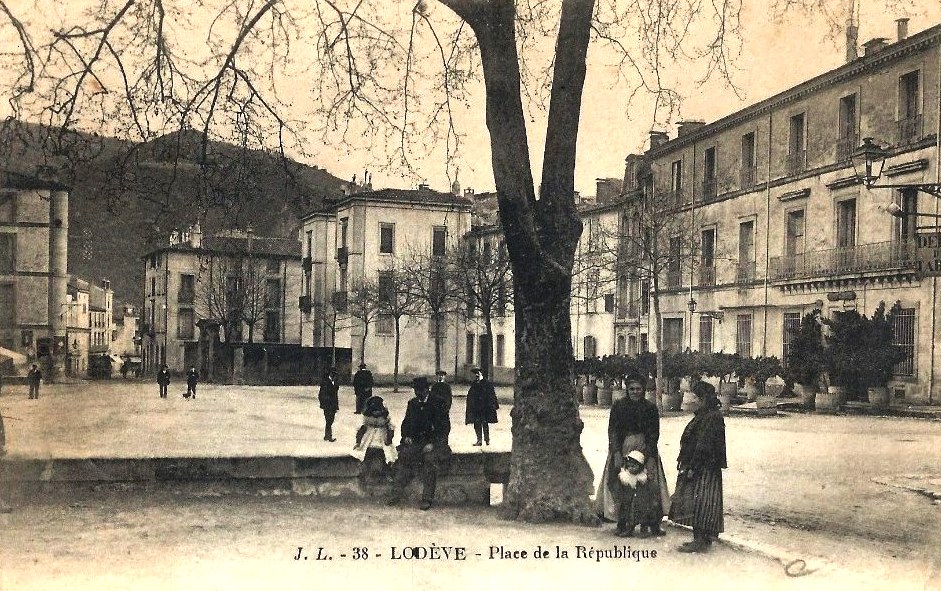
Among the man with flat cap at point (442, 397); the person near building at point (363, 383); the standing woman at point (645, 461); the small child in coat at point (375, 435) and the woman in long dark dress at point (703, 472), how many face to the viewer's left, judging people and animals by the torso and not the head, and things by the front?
1

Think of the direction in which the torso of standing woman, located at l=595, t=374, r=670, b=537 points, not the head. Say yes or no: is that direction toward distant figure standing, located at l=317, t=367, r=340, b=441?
no

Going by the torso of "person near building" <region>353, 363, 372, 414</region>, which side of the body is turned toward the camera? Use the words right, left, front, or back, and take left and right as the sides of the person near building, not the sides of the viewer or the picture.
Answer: front

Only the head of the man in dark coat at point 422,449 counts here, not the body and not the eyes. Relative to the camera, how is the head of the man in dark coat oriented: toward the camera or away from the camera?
toward the camera

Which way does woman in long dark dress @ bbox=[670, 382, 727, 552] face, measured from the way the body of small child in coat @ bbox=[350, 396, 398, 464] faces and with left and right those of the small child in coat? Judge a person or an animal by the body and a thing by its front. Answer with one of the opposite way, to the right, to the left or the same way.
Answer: to the right

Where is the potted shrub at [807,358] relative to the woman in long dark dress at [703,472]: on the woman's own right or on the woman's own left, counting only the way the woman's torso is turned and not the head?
on the woman's own right

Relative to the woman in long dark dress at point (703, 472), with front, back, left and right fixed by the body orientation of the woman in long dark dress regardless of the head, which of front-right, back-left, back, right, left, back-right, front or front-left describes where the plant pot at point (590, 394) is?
right

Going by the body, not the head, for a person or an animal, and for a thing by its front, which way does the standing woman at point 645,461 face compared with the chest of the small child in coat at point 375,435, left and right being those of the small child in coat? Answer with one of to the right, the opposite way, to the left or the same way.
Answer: the same way

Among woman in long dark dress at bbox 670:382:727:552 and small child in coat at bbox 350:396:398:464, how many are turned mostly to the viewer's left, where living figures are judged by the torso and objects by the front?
1

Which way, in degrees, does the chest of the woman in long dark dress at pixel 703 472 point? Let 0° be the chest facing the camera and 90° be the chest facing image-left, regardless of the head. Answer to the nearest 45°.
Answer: approximately 90°

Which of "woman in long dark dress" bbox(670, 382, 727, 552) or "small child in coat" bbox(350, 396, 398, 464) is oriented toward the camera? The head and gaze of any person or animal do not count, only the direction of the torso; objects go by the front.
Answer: the small child in coat

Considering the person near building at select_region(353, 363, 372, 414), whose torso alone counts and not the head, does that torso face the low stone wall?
yes

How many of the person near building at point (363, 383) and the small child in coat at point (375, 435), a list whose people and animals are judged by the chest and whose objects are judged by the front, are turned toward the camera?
2

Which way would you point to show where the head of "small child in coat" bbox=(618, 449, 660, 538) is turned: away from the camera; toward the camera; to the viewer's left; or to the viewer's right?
toward the camera

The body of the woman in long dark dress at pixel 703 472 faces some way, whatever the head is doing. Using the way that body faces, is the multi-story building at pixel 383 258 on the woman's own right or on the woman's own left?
on the woman's own right

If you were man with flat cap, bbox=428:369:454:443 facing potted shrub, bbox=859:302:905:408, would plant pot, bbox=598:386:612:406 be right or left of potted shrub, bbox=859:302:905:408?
left

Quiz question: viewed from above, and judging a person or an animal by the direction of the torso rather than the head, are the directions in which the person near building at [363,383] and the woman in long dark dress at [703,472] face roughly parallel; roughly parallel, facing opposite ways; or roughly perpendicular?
roughly perpendicular

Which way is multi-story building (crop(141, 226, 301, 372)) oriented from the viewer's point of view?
toward the camera

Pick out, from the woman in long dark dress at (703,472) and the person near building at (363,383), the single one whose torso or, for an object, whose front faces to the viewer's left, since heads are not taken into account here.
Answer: the woman in long dark dress

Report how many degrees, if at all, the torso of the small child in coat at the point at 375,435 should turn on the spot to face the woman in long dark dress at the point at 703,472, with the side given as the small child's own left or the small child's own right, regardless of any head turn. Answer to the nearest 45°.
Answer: approximately 45° to the small child's own left

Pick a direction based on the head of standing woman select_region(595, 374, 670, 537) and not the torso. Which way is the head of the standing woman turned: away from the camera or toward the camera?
toward the camera

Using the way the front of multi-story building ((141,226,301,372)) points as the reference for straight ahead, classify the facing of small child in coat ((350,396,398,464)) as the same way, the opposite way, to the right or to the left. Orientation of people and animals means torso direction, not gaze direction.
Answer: the same way
